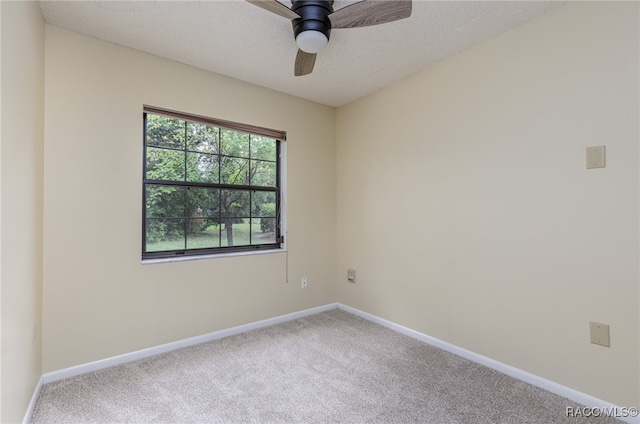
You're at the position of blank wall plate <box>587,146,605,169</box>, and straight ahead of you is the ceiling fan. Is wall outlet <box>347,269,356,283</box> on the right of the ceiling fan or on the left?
right

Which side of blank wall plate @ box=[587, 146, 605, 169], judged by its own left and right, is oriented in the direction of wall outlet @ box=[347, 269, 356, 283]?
right

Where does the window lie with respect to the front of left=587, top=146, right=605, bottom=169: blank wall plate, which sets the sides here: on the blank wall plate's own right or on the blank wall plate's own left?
on the blank wall plate's own right

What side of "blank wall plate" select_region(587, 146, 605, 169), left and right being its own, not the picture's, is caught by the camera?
front

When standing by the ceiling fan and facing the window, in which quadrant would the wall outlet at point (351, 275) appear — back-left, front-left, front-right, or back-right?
front-right

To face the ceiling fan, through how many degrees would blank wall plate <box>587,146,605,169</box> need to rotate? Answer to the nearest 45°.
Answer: approximately 45° to its right

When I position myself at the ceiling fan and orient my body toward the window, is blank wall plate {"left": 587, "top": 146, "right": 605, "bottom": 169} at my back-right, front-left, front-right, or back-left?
back-right
